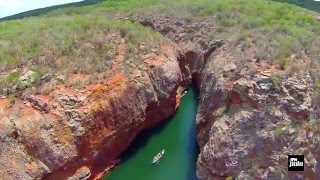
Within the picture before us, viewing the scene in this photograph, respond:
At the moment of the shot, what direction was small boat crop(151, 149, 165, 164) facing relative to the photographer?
facing away from the viewer and to the right of the viewer

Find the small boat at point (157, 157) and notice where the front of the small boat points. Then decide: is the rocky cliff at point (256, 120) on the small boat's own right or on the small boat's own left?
on the small boat's own right
